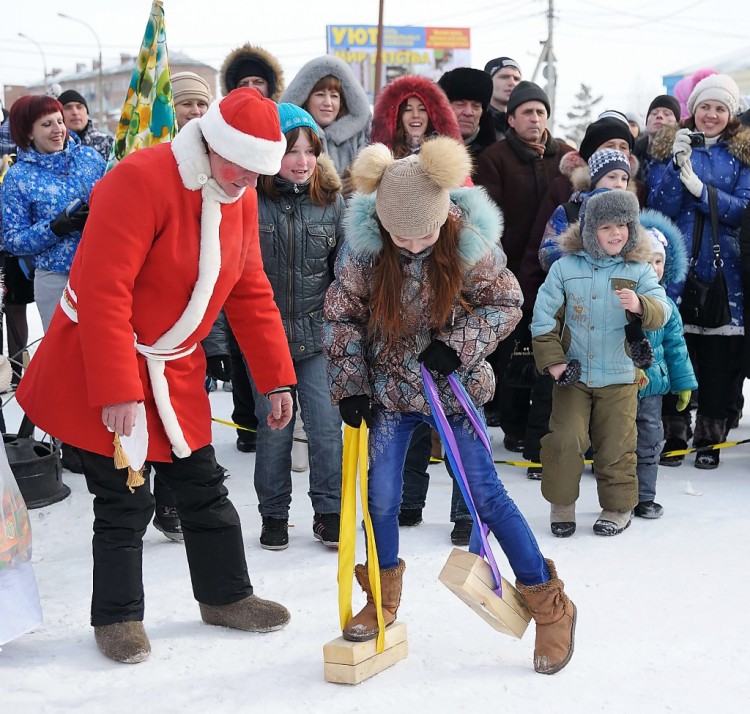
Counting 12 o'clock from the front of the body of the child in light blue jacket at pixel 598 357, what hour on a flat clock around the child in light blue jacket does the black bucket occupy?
The black bucket is roughly at 3 o'clock from the child in light blue jacket.

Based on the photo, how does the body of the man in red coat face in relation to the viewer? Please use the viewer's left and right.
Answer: facing the viewer and to the right of the viewer

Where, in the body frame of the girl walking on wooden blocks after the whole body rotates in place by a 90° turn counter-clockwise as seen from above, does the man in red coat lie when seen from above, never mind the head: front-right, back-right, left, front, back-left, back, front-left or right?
back

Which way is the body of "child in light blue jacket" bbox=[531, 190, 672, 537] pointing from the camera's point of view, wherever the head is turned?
toward the camera

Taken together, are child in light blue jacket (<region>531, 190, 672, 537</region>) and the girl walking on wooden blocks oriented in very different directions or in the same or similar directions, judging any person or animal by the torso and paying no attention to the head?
same or similar directions

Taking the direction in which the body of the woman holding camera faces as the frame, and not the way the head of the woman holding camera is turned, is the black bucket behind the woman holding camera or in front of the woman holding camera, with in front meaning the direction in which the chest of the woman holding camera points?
in front

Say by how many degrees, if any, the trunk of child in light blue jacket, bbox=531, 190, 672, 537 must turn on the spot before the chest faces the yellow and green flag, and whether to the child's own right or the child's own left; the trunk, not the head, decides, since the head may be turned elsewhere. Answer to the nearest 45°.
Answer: approximately 90° to the child's own right

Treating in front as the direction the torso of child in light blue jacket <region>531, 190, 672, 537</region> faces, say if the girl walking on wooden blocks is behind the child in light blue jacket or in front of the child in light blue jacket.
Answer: in front

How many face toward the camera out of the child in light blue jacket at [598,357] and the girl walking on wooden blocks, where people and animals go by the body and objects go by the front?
2

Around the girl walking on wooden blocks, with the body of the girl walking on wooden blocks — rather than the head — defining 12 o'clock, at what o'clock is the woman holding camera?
The woman holding camera is roughly at 7 o'clock from the girl walking on wooden blocks.
